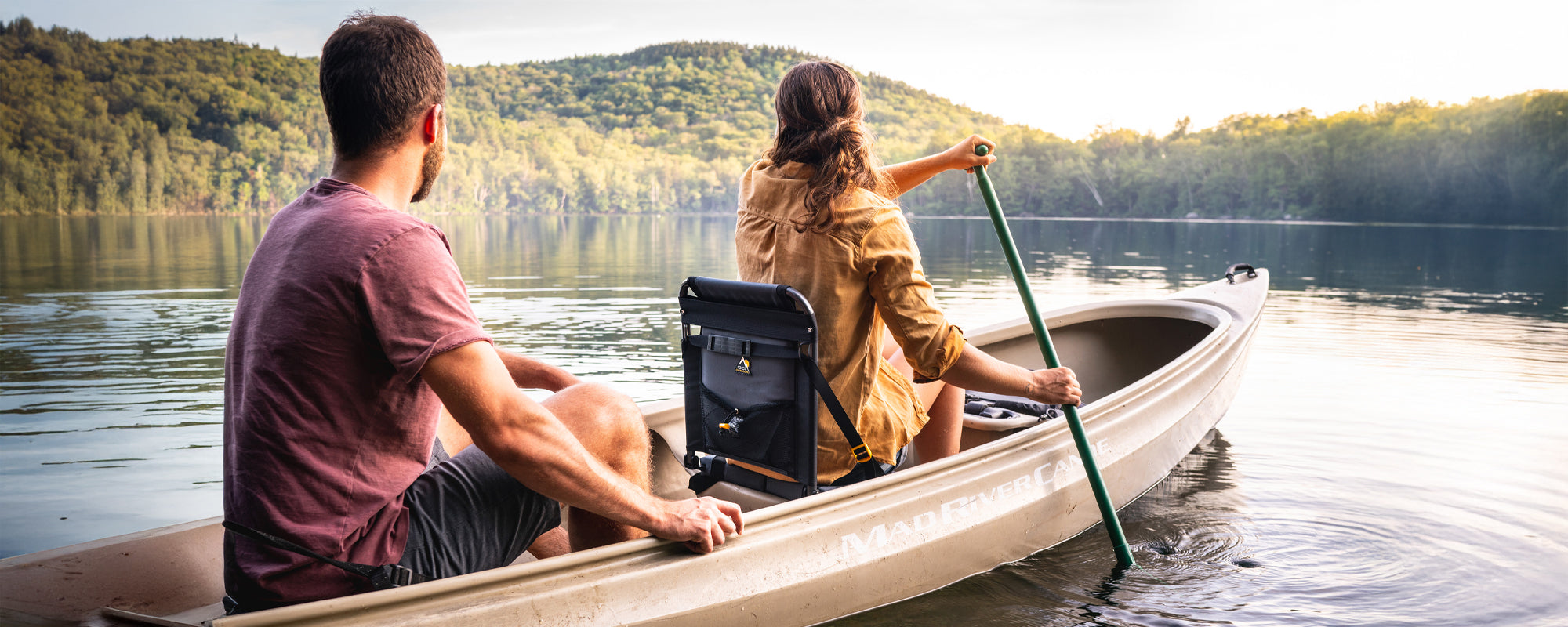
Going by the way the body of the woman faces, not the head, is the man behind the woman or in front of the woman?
behind

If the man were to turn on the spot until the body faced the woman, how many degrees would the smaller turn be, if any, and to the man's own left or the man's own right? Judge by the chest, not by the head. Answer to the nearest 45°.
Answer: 0° — they already face them

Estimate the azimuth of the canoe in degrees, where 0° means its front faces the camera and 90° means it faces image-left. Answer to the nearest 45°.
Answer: approximately 225°

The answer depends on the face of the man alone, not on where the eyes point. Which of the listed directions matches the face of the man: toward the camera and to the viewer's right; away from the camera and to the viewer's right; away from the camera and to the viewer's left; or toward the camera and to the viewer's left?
away from the camera and to the viewer's right

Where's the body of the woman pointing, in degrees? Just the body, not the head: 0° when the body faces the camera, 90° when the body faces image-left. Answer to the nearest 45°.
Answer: approximately 225°

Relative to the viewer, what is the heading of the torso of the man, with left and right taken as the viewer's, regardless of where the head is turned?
facing away from the viewer and to the right of the viewer
